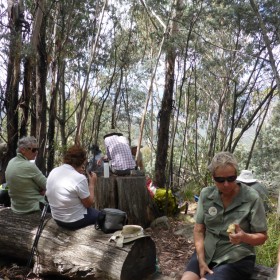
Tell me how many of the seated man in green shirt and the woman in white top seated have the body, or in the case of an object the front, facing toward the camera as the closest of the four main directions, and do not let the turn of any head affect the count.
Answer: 0

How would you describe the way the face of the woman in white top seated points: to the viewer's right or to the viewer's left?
to the viewer's right

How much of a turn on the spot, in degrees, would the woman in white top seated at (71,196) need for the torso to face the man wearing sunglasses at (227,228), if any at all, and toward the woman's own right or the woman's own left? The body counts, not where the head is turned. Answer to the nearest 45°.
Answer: approximately 90° to the woman's own right

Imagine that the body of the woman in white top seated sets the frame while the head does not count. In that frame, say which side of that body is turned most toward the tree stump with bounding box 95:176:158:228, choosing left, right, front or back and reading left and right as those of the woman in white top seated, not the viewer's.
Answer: front

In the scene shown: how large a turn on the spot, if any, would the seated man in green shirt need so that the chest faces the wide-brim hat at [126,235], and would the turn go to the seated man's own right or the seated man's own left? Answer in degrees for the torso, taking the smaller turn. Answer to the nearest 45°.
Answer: approximately 90° to the seated man's own right

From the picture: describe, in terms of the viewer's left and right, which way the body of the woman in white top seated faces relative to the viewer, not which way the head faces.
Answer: facing away from the viewer and to the right of the viewer

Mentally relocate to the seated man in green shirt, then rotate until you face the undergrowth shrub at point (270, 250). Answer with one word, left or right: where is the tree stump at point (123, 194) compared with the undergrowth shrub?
left

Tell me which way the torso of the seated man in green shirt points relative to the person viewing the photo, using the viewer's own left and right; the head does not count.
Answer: facing away from the viewer and to the right of the viewer

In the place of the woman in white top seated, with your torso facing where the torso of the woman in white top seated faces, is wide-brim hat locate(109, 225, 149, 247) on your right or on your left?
on your right

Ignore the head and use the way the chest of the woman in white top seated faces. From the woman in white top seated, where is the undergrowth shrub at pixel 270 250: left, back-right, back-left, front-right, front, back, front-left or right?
front-right
